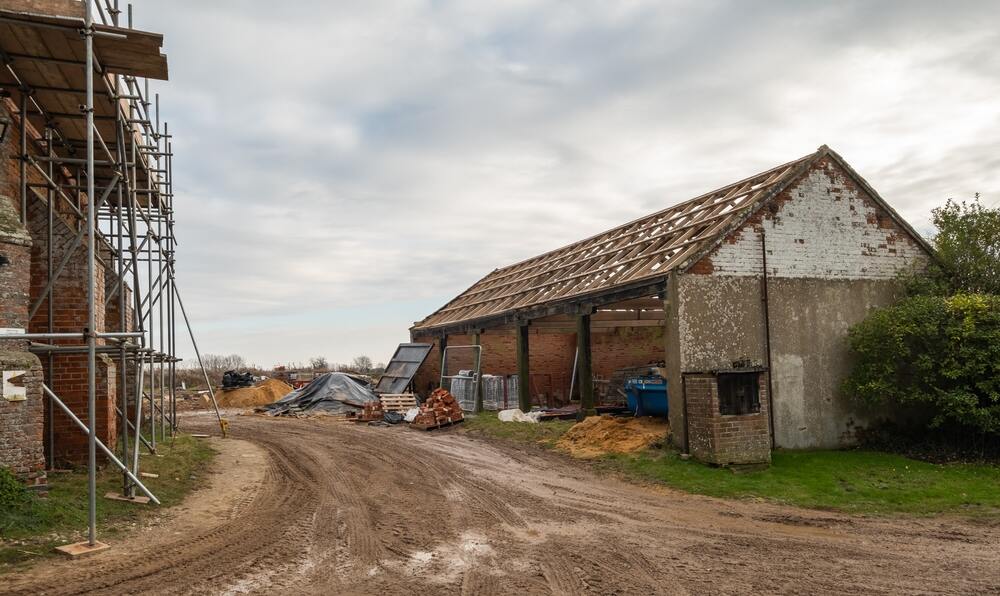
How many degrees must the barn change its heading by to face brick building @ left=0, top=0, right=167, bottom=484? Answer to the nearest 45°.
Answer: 0° — it already faces it

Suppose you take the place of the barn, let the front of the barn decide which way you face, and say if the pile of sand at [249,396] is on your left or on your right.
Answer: on your right

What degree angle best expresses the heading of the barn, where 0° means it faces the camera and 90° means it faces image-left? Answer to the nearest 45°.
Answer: approximately 45°

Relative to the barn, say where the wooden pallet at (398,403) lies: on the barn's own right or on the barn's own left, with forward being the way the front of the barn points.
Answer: on the barn's own right

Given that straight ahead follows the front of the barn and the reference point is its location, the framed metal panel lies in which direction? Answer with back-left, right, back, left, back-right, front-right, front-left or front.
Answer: right

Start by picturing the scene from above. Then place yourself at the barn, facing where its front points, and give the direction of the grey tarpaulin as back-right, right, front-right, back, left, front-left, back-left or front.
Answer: right
